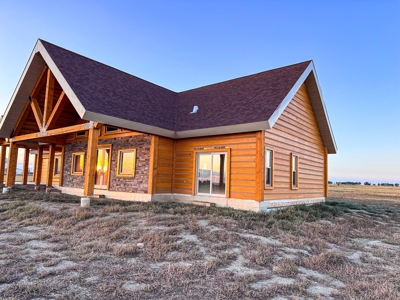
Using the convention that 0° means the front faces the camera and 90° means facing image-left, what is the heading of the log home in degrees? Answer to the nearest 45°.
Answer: approximately 45°
